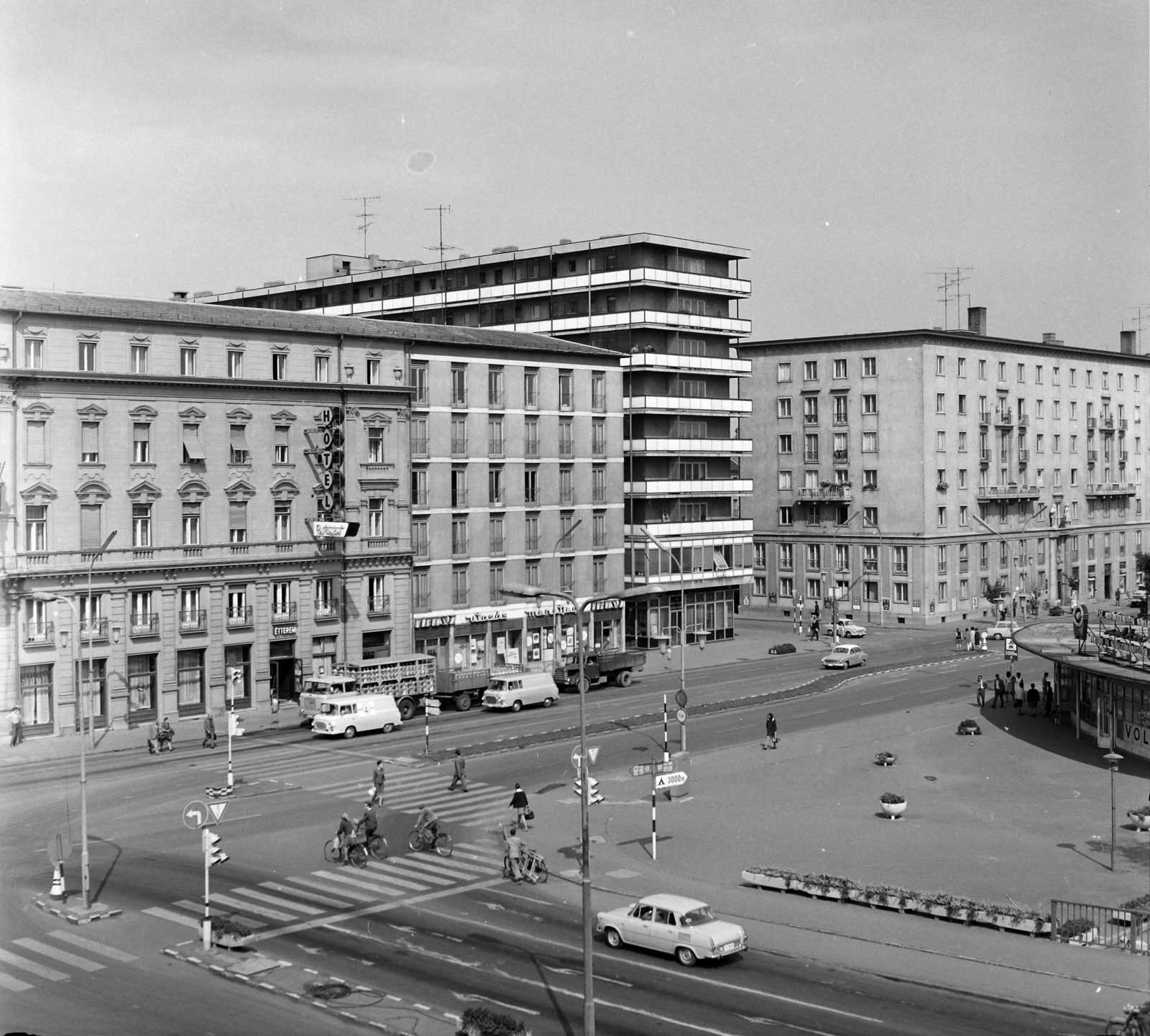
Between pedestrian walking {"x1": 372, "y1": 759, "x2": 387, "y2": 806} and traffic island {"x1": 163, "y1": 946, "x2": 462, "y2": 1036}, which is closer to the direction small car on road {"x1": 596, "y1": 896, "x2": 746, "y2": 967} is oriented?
the pedestrian walking

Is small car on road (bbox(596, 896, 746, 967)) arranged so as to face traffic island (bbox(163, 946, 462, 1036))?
no

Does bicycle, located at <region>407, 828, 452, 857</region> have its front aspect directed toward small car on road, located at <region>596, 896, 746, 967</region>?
no

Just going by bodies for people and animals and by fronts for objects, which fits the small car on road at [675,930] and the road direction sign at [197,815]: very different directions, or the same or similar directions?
very different directions

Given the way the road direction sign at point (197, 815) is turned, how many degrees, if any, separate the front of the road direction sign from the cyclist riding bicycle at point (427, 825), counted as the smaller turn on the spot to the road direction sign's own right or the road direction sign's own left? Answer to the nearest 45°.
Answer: approximately 135° to the road direction sign's own left

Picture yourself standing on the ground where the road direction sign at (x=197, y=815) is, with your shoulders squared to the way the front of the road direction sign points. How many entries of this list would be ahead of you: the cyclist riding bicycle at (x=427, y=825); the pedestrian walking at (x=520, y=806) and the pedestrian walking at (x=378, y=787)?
0

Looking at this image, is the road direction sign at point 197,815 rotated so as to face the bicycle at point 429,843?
no

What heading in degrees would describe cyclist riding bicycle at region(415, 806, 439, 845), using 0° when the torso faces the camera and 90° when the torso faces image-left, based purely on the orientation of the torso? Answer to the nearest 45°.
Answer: approximately 135°

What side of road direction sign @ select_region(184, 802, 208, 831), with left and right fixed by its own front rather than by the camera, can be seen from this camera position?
front

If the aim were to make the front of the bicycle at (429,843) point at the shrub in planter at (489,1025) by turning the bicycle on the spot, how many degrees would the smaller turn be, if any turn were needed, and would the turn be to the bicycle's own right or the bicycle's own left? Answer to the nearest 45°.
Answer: approximately 135° to the bicycle's own left
